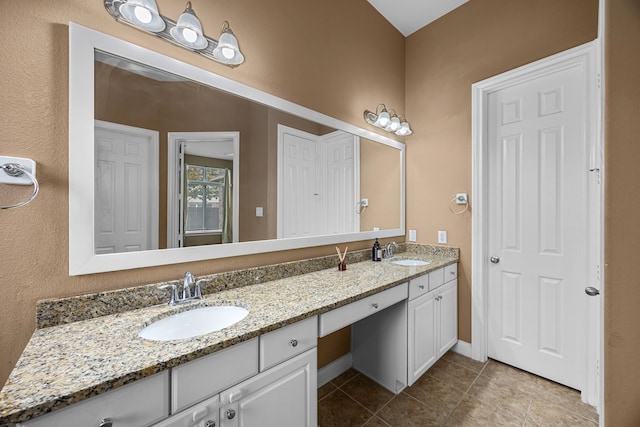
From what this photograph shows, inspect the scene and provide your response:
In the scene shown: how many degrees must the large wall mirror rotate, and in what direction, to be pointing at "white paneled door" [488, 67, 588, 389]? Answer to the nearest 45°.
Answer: approximately 45° to its left

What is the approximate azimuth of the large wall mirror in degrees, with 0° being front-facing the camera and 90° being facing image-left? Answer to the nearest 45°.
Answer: approximately 315°

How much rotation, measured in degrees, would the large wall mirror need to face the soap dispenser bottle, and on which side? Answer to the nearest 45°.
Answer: approximately 45° to its left

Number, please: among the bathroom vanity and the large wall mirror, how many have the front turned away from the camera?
0

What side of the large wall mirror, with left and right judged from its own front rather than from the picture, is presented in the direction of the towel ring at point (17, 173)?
right

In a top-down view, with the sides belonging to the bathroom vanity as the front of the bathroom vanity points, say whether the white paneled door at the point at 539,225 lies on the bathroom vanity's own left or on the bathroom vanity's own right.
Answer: on the bathroom vanity's own left
